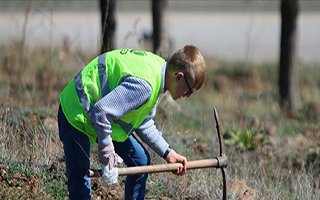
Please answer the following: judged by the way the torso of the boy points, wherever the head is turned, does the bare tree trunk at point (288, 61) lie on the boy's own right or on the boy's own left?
on the boy's own left

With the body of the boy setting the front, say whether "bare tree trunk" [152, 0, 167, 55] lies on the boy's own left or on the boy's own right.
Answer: on the boy's own left

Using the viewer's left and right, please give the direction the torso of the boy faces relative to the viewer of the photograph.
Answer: facing to the right of the viewer

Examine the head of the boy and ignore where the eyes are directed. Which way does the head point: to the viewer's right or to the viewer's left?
to the viewer's right
